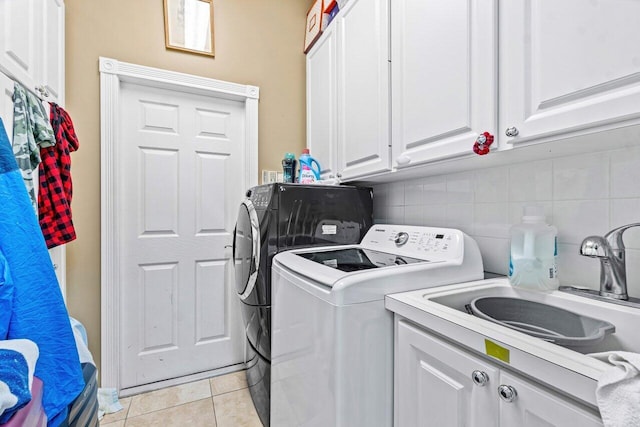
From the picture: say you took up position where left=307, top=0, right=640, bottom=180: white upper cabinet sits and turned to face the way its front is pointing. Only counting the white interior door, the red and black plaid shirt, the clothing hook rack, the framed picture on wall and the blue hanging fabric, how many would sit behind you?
0

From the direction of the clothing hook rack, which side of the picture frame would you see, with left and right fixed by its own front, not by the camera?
front

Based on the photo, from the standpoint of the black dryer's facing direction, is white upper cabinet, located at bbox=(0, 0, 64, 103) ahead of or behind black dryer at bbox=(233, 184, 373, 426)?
ahead

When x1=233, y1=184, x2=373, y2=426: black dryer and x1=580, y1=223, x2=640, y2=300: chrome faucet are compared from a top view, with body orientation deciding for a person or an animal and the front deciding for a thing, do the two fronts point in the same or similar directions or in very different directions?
same or similar directions

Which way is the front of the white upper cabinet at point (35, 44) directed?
to the viewer's right

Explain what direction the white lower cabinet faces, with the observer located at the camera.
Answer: facing the viewer and to the left of the viewer

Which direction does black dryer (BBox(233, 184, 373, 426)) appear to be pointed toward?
to the viewer's left

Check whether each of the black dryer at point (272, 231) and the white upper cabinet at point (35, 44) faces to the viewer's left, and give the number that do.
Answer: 1

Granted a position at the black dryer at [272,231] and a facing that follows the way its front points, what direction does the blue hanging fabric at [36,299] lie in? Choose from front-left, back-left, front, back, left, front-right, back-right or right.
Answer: front-left

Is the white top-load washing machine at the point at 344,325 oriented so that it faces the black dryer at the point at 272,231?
no
